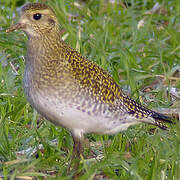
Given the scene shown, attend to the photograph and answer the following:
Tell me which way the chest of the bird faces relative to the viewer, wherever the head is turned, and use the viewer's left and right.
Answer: facing to the left of the viewer
